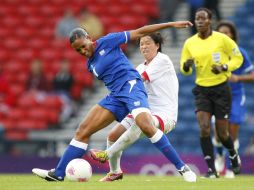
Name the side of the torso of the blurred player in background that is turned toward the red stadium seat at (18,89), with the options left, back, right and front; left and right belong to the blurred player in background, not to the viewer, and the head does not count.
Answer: right

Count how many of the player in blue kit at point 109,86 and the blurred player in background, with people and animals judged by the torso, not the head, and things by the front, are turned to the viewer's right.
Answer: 0

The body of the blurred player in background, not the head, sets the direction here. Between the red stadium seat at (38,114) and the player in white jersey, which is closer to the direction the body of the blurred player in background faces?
the player in white jersey

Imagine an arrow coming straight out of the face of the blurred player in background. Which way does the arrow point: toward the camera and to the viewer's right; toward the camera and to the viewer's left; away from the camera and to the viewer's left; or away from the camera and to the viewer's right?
toward the camera and to the viewer's left

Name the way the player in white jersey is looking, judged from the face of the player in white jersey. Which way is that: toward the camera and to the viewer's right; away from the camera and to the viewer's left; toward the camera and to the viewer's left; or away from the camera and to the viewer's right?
toward the camera and to the viewer's left

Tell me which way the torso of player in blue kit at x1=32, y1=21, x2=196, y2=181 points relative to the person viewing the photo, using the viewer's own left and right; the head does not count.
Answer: facing the viewer and to the left of the viewer

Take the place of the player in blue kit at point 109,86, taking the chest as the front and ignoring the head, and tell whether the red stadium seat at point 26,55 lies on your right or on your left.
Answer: on your right
